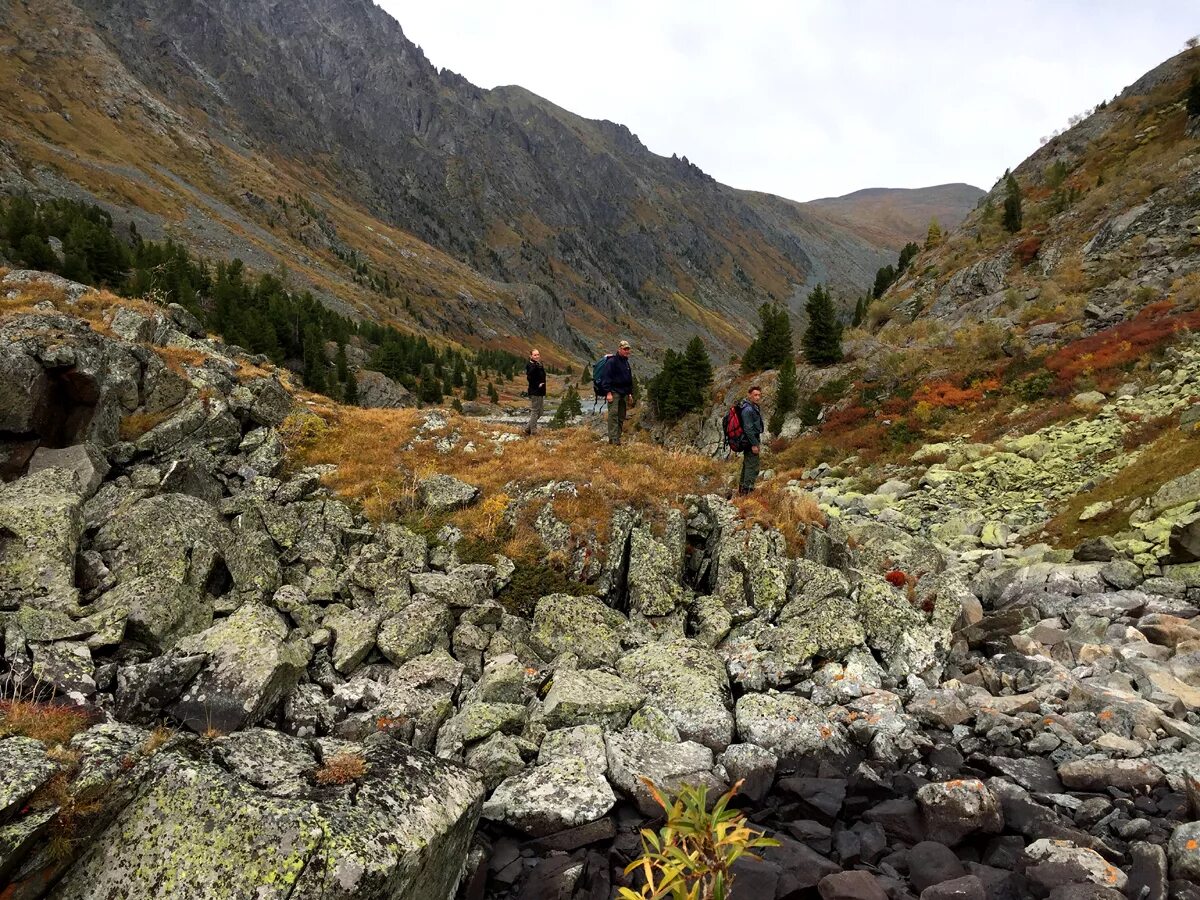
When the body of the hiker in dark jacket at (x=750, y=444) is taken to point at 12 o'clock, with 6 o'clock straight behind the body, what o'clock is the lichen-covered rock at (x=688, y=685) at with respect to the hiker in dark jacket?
The lichen-covered rock is roughly at 3 o'clock from the hiker in dark jacket.

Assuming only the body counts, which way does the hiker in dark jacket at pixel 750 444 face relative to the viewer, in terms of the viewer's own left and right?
facing to the right of the viewer

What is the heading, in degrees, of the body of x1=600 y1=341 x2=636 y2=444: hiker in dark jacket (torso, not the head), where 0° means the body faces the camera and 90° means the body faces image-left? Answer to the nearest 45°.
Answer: approximately 315°

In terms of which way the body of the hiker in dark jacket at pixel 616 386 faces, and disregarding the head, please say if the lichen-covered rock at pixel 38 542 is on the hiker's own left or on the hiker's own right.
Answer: on the hiker's own right

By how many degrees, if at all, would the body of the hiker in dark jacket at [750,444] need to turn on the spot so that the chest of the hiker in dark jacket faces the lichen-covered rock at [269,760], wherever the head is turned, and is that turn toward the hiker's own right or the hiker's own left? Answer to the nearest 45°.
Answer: approximately 90° to the hiker's own right

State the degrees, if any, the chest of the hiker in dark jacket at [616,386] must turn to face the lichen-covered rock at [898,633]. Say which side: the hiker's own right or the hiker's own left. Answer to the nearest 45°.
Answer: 0° — they already face it

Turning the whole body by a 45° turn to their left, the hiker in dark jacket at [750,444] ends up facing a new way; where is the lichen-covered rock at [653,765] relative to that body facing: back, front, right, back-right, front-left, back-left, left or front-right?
back-right

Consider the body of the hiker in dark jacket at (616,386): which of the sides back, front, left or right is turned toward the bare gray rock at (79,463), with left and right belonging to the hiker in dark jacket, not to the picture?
right

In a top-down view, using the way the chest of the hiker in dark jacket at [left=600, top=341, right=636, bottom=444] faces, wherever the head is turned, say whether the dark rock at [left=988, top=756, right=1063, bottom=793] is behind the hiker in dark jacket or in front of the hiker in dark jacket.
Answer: in front

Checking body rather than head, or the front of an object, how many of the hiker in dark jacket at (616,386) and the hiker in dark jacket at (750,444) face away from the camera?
0

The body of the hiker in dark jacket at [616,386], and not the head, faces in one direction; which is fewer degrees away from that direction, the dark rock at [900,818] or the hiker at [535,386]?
the dark rock

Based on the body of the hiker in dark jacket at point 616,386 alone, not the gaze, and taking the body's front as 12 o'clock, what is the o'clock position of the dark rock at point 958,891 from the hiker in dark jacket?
The dark rock is roughly at 1 o'clock from the hiker in dark jacket.

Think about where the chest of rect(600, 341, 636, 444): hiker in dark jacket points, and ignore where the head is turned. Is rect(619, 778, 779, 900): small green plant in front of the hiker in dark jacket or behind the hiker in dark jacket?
in front
